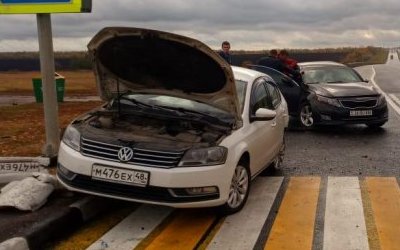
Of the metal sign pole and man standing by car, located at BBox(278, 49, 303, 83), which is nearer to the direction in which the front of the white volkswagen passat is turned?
the metal sign pole

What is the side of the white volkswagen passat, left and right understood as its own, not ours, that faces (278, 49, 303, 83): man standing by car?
back

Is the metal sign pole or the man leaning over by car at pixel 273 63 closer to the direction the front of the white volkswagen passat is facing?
the metal sign pole

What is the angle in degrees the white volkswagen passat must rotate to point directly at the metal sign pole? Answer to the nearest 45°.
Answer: approximately 90° to its right

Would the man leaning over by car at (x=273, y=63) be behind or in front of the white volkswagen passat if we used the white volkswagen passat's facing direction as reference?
behind

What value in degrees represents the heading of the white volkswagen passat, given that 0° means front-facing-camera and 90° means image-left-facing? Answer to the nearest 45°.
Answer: approximately 45°
